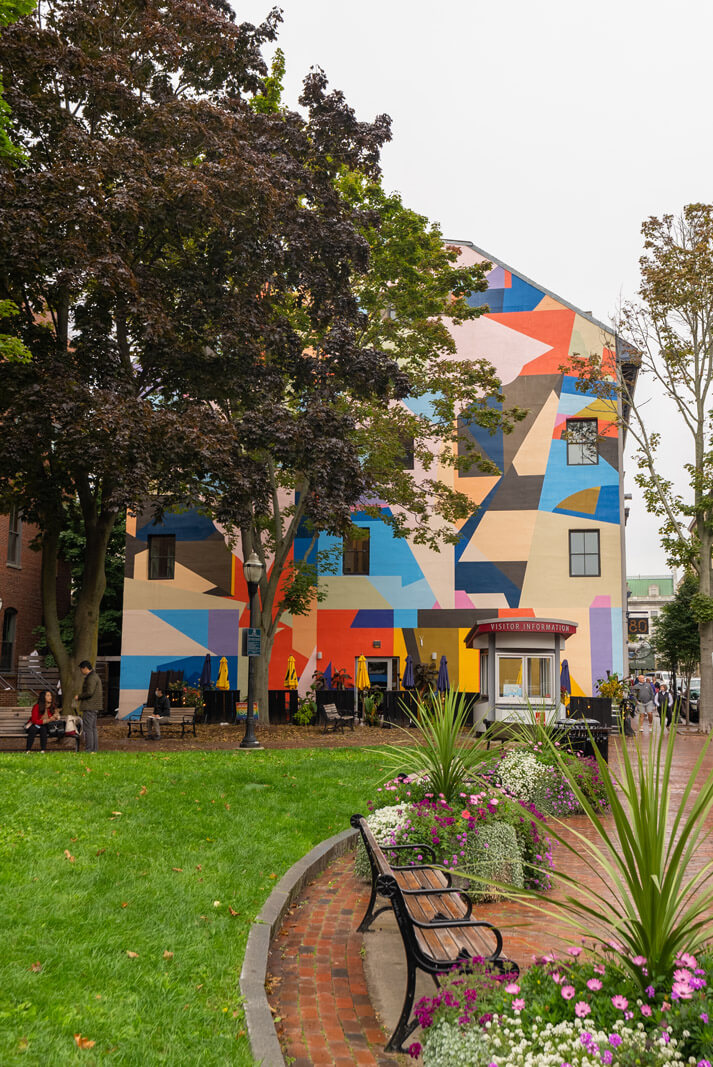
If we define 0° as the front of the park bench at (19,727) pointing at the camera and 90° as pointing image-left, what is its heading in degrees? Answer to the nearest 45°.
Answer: approximately 0°

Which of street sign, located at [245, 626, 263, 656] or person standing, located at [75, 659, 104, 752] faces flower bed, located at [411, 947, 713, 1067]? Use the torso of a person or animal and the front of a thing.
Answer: the street sign

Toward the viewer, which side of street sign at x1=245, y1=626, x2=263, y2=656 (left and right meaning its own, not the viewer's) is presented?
front

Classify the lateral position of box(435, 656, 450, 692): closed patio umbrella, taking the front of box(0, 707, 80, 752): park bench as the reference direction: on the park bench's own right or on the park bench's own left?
on the park bench's own left

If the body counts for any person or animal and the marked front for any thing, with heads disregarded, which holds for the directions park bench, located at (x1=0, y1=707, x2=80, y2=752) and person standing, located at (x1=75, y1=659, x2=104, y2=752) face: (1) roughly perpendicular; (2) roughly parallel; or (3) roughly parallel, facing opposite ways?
roughly perpendicular

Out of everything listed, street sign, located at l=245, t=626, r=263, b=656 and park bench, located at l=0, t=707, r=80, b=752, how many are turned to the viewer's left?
0

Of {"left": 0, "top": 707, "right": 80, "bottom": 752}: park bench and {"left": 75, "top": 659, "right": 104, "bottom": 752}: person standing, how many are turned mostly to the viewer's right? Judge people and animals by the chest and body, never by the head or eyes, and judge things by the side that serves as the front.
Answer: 0

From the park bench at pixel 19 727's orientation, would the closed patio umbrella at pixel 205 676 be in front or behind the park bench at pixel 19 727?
behind

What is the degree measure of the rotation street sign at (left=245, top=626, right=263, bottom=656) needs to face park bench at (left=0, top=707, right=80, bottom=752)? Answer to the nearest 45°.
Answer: approximately 90° to its right

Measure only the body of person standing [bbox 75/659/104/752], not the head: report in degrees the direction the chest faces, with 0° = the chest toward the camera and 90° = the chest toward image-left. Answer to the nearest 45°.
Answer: approximately 90°
